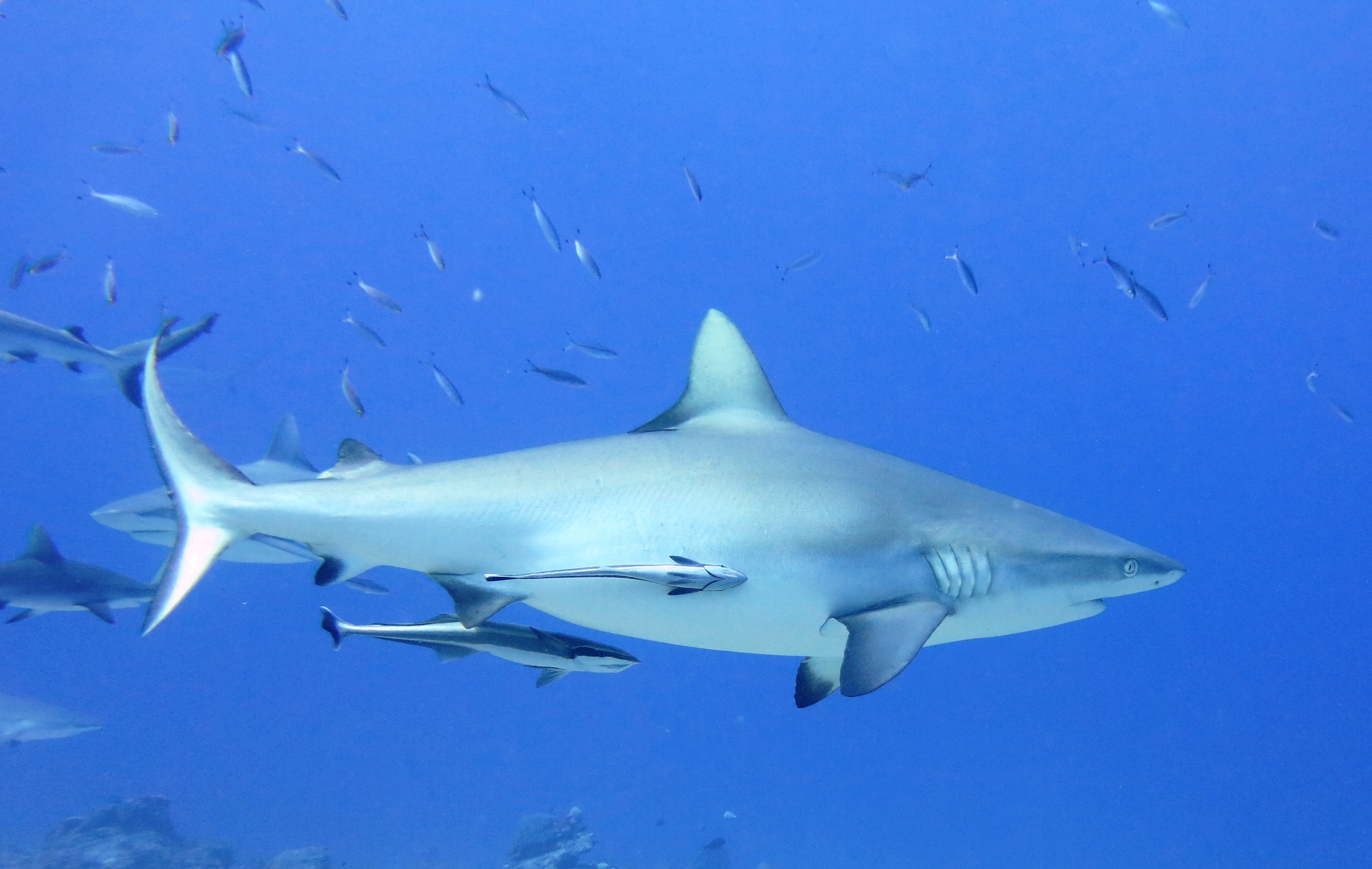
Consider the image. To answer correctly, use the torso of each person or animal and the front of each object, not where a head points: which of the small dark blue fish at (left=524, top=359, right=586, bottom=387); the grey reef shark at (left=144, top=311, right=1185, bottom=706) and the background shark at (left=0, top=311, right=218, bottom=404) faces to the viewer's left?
the background shark

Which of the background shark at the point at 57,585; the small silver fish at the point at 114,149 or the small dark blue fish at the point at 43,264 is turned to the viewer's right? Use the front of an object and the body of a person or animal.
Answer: the background shark

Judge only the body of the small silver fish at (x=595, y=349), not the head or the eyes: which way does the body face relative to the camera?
to the viewer's right

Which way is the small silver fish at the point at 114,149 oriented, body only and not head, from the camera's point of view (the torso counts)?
to the viewer's left

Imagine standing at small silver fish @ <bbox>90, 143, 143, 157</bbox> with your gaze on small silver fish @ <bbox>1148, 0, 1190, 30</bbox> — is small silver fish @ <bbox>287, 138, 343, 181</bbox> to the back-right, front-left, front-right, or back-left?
front-right

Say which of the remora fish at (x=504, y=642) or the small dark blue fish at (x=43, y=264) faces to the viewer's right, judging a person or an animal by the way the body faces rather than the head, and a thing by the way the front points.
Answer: the remora fish

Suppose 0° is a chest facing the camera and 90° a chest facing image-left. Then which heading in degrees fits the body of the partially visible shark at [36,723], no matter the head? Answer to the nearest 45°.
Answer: approximately 270°

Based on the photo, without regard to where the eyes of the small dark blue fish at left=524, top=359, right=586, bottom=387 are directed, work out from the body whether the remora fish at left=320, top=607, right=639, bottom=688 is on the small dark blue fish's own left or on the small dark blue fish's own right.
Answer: on the small dark blue fish's own right

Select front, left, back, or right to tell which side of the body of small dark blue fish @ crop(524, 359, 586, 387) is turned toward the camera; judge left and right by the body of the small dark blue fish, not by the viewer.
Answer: right

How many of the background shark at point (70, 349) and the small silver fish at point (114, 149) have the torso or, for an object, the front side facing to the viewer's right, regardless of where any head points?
0

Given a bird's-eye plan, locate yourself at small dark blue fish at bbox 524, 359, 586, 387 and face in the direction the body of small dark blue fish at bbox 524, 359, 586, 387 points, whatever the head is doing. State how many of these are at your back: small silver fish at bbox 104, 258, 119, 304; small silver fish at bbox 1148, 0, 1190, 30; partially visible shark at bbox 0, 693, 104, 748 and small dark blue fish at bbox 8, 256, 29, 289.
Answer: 3
